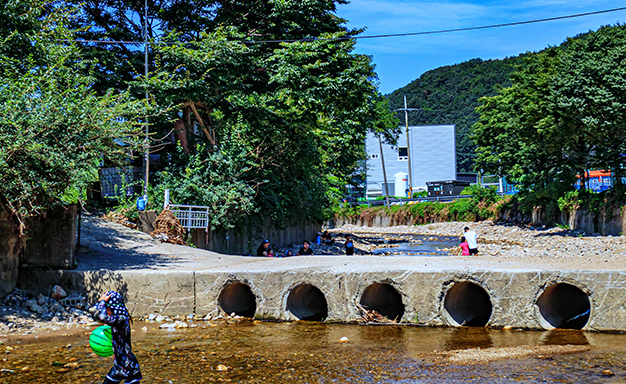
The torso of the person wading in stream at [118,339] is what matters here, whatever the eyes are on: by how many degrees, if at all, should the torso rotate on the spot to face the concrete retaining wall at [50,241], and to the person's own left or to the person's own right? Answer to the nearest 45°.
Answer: approximately 90° to the person's own right

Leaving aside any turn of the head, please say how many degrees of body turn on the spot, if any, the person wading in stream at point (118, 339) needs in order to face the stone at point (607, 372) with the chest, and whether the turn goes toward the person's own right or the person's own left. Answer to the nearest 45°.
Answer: approximately 180°

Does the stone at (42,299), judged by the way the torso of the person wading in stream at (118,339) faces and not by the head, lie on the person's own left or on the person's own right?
on the person's own right

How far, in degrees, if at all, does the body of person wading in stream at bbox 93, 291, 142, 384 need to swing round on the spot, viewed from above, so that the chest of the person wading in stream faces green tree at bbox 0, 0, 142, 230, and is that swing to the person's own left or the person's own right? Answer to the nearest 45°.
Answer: approximately 90° to the person's own right

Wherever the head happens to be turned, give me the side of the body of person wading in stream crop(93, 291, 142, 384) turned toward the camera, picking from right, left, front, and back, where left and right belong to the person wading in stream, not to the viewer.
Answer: left

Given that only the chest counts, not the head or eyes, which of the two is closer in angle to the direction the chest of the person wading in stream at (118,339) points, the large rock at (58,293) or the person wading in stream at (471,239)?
the large rock
